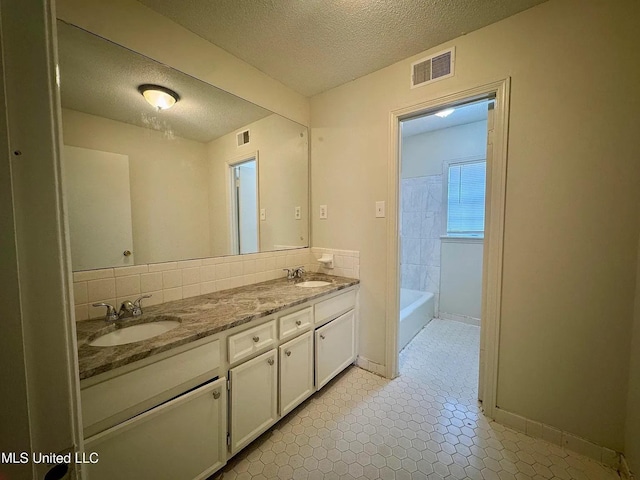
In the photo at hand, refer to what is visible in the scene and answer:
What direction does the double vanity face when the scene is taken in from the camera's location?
facing the viewer and to the right of the viewer

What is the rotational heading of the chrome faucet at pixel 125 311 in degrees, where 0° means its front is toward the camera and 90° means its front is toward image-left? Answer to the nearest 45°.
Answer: approximately 315°

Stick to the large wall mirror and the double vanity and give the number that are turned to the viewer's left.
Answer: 0

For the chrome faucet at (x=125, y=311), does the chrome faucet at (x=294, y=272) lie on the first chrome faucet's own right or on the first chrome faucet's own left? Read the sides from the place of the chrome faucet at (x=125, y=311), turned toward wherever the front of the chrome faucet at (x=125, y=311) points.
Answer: on the first chrome faucet's own left

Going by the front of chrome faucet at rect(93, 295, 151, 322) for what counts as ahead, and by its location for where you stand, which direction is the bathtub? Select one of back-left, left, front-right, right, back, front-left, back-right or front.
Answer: front-left

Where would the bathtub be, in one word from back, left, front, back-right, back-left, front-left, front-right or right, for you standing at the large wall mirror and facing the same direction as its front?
front-left

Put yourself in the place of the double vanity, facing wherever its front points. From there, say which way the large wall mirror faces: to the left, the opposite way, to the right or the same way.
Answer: the same way

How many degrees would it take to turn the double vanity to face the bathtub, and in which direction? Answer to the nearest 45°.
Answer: approximately 90° to its left
